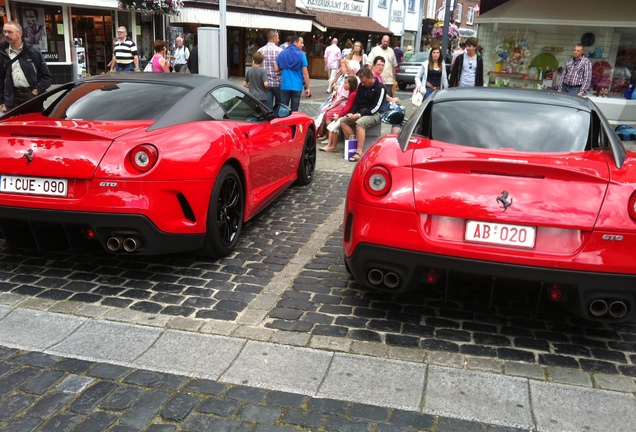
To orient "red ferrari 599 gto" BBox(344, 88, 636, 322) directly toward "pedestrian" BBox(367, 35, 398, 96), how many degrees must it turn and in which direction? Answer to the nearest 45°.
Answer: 0° — it already faces them

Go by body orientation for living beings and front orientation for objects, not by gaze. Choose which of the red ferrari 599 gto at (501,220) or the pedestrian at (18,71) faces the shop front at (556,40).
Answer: the red ferrari 599 gto

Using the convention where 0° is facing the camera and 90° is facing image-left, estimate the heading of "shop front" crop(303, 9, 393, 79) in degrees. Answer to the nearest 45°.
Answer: approximately 315°

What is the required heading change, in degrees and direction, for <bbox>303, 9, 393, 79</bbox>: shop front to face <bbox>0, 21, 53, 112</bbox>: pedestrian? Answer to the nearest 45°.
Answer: approximately 45° to its right

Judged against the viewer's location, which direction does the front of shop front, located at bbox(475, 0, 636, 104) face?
facing the viewer

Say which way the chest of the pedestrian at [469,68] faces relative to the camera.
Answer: toward the camera

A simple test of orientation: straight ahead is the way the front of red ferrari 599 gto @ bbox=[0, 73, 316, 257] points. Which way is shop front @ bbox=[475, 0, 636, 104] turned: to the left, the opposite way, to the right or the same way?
the opposite way

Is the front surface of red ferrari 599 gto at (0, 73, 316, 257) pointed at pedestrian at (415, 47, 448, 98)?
yes

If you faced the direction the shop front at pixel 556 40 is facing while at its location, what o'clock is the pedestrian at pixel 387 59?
The pedestrian is roughly at 2 o'clock from the shop front.

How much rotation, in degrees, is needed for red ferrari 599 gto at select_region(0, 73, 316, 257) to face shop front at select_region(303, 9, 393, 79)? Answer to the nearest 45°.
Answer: approximately 45° to its left

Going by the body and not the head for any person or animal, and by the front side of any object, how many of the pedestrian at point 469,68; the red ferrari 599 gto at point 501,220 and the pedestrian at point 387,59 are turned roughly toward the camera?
2

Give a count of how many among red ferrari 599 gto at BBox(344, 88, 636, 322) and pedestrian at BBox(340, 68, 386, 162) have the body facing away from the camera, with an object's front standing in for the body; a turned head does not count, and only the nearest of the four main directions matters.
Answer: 1

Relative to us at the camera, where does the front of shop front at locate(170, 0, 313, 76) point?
facing the viewer and to the right of the viewer

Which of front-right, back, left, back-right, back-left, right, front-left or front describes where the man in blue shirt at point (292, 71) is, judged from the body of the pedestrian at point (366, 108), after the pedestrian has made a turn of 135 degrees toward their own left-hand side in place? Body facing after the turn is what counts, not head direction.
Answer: back-left

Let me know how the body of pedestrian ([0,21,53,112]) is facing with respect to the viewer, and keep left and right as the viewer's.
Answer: facing the viewer and to the left of the viewer
